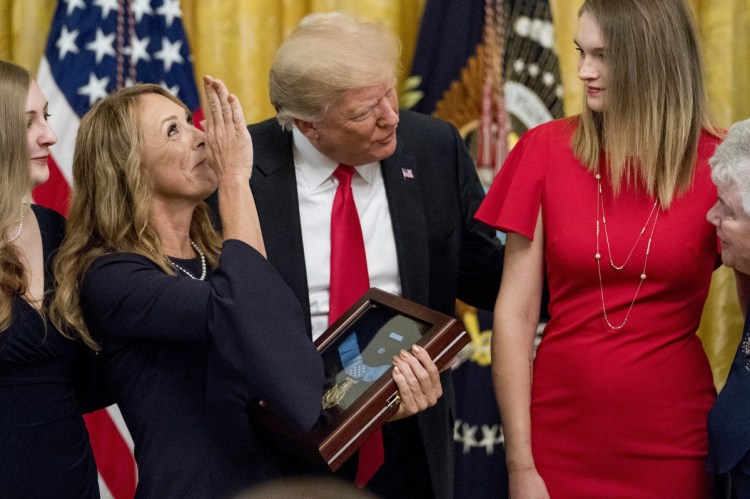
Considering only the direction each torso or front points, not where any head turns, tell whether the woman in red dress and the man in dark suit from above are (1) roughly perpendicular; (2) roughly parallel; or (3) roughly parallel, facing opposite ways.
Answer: roughly parallel

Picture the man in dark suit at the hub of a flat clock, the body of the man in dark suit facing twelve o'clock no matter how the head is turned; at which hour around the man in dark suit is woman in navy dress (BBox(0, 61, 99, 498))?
The woman in navy dress is roughly at 2 o'clock from the man in dark suit.

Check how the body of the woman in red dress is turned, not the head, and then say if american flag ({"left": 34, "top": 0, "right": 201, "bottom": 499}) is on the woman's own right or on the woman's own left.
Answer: on the woman's own right

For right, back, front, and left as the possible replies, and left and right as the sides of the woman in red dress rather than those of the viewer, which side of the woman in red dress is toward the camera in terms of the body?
front

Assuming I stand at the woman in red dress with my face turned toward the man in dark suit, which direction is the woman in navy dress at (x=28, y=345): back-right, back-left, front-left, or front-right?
front-left

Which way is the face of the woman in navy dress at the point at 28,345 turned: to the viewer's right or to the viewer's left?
to the viewer's right

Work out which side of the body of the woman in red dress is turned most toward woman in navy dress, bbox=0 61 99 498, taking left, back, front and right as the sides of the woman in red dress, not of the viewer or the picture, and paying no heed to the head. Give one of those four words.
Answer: right

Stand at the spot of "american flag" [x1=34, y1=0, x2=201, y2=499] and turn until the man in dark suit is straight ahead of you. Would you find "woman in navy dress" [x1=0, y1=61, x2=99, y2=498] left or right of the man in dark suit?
right

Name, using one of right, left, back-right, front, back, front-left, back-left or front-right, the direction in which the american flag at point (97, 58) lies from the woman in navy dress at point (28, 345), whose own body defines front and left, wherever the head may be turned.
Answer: back-left

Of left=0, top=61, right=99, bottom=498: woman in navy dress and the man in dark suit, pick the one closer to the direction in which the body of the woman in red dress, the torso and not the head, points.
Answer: the woman in navy dress

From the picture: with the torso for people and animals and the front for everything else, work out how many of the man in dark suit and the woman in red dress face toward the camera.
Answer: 2

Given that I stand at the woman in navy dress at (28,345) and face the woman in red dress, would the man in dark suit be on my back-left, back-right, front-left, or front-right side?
front-left

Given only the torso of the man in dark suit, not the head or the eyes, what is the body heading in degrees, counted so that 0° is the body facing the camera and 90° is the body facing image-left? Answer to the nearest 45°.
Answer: approximately 0°

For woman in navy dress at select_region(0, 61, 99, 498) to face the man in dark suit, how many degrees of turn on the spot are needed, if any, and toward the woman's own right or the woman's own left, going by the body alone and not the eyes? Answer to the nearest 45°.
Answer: approximately 45° to the woman's own left

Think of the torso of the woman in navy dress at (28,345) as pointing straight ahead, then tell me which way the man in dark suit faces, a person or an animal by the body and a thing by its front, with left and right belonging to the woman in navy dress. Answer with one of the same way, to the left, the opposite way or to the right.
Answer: to the right

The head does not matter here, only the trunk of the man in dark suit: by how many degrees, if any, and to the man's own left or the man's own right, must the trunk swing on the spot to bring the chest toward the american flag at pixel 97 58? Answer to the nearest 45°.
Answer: approximately 135° to the man's own right

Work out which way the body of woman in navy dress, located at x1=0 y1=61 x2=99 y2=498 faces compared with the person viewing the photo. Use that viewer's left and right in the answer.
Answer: facing the viewer and to the right of the viewer
